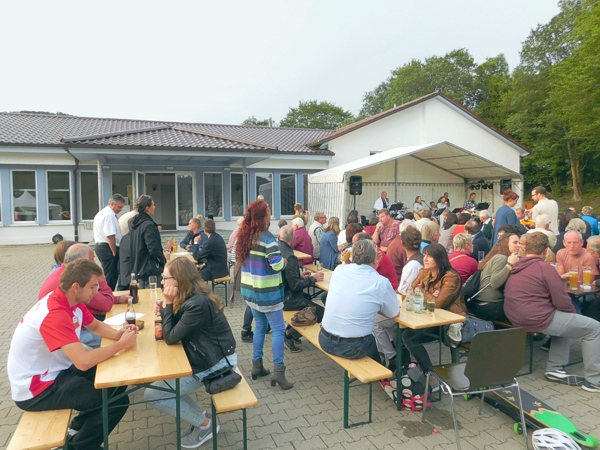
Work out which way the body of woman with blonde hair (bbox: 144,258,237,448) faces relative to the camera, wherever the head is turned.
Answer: to the viewer's left

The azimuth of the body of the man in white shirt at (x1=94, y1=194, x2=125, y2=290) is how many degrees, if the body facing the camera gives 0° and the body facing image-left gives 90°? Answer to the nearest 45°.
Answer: approximately 270°

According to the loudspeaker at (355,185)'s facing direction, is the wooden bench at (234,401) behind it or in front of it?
in front

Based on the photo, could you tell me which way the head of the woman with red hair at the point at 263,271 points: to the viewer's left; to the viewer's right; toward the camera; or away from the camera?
away from the camera

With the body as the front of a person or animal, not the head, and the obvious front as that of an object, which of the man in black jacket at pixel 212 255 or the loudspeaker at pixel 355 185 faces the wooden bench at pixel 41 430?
the loudspeaker

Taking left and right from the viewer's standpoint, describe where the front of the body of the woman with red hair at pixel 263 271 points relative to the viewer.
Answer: facing away from the viewer and to the right of the viewer

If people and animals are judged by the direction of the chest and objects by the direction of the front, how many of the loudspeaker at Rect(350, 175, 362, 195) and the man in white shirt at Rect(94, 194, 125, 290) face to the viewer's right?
1

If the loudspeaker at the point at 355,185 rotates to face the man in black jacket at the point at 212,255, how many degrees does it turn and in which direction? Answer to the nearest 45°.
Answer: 0° — it already faces them

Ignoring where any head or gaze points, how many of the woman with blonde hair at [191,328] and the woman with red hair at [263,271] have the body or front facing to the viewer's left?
1

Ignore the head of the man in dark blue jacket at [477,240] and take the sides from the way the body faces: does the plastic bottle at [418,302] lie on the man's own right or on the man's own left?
on the man's own left

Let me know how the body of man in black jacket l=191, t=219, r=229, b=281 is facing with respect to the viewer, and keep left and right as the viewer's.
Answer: facing away from the viewer and to the left of the viewer
